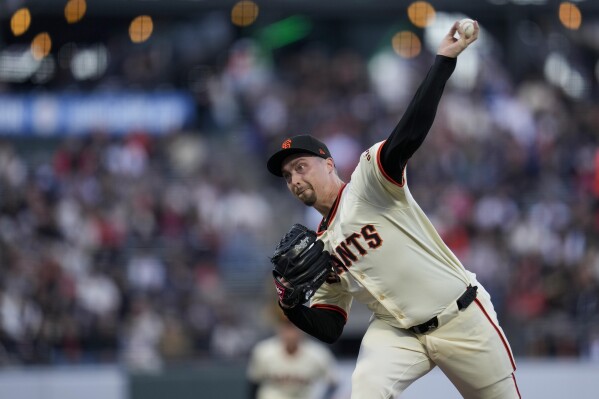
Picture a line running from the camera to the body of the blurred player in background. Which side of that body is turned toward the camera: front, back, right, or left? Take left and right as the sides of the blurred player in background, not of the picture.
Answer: front

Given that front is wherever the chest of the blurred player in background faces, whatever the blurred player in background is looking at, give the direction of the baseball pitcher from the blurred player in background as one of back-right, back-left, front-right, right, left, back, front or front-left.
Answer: front
